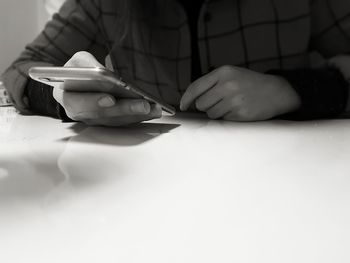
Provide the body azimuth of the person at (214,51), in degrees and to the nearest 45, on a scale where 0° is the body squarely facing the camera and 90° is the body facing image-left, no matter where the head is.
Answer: approximately 0°

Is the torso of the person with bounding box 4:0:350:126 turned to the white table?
yes
